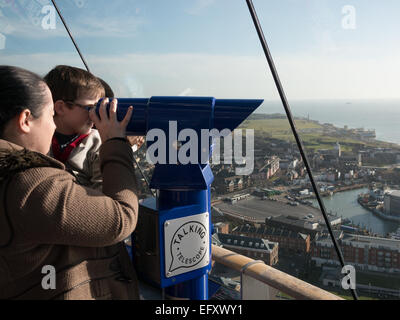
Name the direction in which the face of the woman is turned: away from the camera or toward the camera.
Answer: away from the camera

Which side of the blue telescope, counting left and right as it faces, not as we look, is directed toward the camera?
right

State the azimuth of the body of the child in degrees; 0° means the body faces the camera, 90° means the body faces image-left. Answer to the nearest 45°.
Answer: approximately 270°

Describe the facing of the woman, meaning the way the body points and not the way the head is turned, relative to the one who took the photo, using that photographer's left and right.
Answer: facing away from the viewer and to the right of the viewer

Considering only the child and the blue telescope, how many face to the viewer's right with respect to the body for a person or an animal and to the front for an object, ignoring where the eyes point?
2

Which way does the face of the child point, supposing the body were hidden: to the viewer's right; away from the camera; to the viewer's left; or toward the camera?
to the viewer's right
